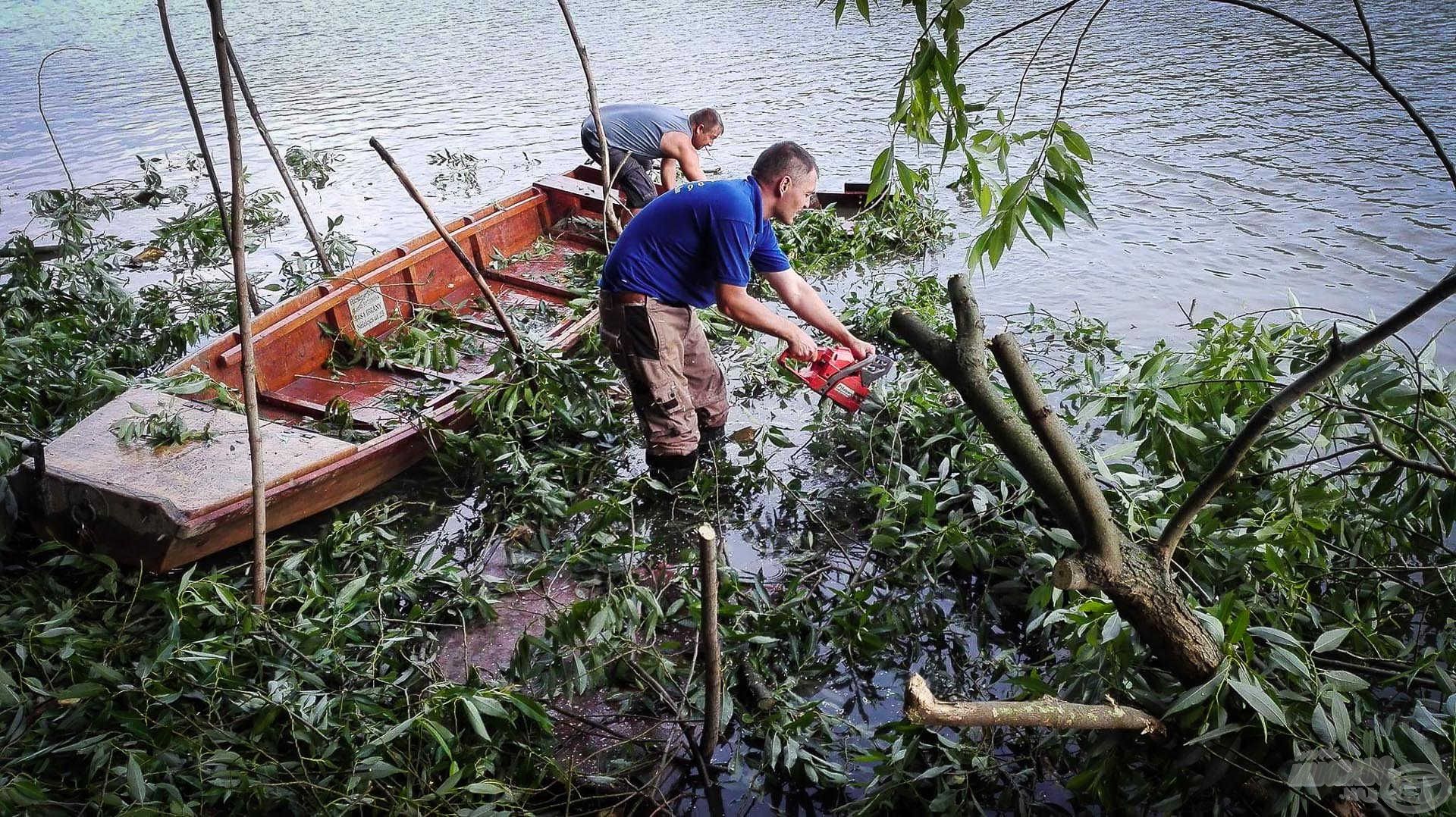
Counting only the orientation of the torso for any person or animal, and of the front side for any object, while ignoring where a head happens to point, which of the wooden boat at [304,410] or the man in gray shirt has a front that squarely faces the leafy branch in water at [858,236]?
the man in gray shirt

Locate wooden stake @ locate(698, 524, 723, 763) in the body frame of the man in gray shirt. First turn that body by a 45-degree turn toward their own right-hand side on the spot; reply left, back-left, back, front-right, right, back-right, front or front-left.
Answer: front-right

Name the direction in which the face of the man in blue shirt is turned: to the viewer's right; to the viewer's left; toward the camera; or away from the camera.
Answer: to the viewer's right

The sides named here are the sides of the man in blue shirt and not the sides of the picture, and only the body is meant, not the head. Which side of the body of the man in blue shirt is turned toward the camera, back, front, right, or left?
right

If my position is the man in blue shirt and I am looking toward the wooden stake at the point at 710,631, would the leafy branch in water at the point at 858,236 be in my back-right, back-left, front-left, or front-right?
back-left

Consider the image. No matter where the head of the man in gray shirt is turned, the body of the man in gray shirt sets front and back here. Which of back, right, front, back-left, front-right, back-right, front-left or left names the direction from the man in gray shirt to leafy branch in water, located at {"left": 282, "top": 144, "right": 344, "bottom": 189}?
back-left

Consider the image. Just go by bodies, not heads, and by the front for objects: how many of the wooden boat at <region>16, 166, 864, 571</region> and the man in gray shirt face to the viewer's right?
1

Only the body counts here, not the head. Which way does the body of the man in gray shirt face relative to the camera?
to the viewer's right

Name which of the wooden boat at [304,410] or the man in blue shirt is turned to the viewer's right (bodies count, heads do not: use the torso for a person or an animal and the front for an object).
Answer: the man in blue shirt

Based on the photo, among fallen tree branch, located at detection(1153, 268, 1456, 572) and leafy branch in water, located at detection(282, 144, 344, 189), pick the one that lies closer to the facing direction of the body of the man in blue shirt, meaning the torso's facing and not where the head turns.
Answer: the fallen tree branch

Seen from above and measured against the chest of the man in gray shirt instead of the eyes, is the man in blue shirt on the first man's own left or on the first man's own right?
on the first man's own right
